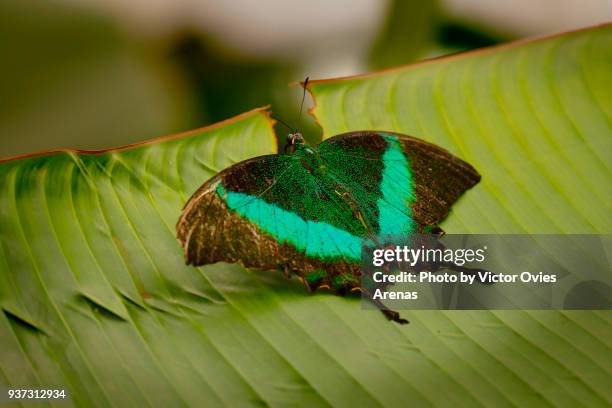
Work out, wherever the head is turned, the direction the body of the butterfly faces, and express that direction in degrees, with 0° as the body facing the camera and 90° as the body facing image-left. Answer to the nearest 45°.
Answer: approximately 135°
